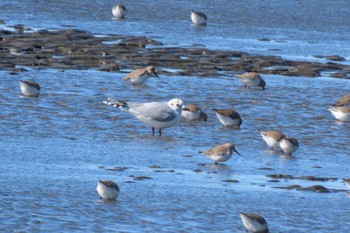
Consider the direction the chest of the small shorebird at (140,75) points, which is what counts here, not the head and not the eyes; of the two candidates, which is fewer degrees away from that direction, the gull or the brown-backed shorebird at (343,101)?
the brown-backed shorebird

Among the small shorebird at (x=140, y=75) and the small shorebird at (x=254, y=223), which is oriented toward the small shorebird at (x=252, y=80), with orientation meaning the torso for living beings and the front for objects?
the small shorebird at (x=140, y=75)

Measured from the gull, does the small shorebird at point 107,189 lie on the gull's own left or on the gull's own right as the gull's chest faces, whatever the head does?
on the gull's own right

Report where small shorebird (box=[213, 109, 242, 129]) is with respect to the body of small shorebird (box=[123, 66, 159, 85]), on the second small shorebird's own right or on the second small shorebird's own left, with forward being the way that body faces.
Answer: on the second small shorebird's own right
